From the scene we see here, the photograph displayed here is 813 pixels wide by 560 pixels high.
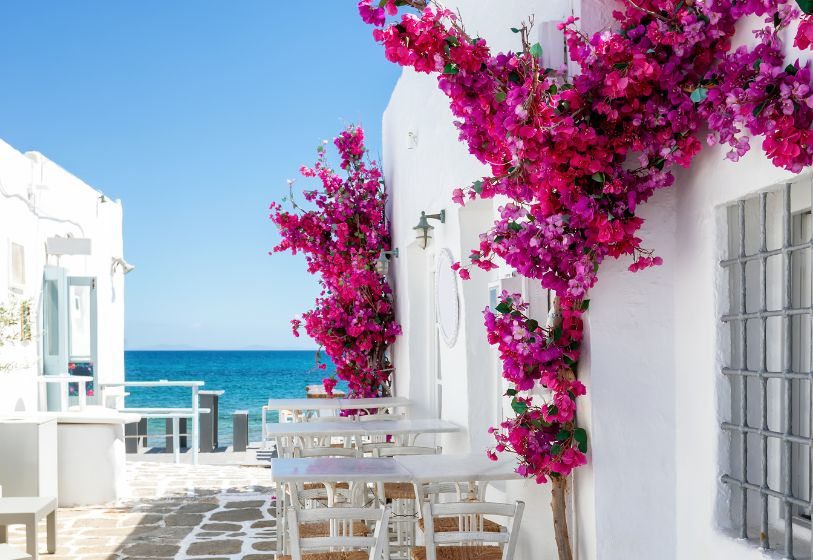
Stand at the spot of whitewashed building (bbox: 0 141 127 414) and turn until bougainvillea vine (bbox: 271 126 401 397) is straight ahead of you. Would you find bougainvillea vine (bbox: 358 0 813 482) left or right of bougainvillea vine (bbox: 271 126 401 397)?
right

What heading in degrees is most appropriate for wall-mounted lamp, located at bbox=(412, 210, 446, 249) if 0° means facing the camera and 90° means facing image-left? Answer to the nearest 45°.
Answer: approximately 90°

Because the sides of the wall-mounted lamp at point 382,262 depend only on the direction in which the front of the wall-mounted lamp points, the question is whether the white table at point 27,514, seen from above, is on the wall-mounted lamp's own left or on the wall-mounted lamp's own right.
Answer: on the wall-mounted lamp's own left

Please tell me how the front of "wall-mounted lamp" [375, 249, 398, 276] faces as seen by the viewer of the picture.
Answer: facing to the left of the viewer

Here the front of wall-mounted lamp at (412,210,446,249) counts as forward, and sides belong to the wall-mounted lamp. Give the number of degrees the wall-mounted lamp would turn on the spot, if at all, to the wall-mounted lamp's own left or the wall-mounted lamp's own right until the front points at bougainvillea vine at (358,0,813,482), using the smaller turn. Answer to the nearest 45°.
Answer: approximately 90° to the wall-mounted lamp's own left

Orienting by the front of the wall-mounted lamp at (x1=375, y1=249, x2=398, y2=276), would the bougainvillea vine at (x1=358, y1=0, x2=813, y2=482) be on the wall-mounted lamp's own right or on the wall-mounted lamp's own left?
on the wall-mounted lamp's own left

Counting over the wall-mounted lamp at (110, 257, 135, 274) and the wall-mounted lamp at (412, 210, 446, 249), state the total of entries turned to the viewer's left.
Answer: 1

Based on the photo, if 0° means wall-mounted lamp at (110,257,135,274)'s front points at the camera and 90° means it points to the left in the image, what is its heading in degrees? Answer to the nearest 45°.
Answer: approximately 270°
